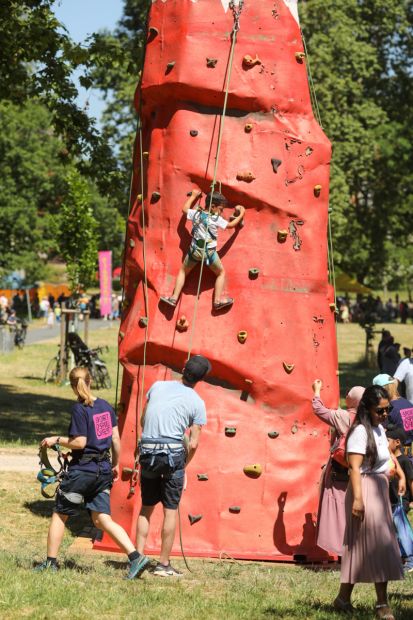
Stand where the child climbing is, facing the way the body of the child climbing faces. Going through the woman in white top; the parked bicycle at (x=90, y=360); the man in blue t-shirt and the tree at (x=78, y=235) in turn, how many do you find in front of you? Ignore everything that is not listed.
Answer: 2

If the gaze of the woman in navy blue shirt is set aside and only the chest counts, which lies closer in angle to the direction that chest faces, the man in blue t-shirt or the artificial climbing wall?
the artificial climbing wall

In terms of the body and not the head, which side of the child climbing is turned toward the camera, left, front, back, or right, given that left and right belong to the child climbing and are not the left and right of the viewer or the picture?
back

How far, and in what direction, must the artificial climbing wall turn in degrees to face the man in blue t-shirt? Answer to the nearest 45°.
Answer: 0° — it already faces them

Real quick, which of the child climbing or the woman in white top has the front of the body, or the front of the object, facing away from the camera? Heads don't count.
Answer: the child climbing

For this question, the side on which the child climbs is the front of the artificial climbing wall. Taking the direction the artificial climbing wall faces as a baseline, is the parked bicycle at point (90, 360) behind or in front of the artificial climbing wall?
behind

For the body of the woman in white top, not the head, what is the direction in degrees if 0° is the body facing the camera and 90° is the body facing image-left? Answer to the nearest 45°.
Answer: approximately 315°

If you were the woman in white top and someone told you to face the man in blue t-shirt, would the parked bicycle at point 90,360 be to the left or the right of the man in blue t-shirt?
right

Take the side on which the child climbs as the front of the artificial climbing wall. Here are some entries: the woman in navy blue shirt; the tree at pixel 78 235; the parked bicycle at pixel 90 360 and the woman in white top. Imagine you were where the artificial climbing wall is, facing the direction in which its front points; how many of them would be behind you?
2
